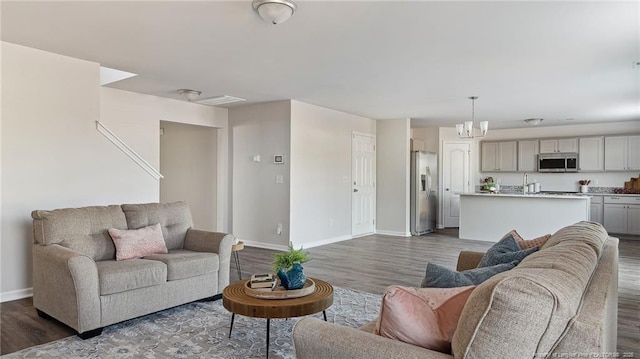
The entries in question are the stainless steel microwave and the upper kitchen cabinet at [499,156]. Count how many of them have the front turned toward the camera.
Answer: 2

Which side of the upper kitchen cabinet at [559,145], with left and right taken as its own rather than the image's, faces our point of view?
front

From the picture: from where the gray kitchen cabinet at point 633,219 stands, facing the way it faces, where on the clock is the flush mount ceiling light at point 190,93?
The flush mount ceiling light is roughly at 1 o'clock from the gray kitchen cabinet.

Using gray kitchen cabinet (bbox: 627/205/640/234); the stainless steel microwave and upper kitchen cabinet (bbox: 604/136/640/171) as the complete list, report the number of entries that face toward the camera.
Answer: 3

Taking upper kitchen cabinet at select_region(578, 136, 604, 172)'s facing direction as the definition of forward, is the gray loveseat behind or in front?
in front

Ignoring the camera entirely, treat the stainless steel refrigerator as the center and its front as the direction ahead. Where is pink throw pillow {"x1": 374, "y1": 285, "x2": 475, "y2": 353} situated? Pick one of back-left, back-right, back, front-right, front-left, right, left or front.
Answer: front-right

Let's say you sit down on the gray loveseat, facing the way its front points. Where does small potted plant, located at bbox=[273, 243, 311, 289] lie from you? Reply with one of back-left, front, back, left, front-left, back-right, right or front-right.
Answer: front

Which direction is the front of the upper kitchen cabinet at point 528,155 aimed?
toward the camera

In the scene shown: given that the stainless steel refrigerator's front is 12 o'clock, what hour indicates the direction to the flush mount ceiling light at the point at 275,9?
The flush mount ceiling light is roughly at 2 o'clock from the stainless steel refrigerator.

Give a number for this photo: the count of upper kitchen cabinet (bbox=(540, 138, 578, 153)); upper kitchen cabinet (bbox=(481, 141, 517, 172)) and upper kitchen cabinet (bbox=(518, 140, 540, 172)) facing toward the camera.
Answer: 3

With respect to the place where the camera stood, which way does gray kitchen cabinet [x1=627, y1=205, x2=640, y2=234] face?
facing the viewer
